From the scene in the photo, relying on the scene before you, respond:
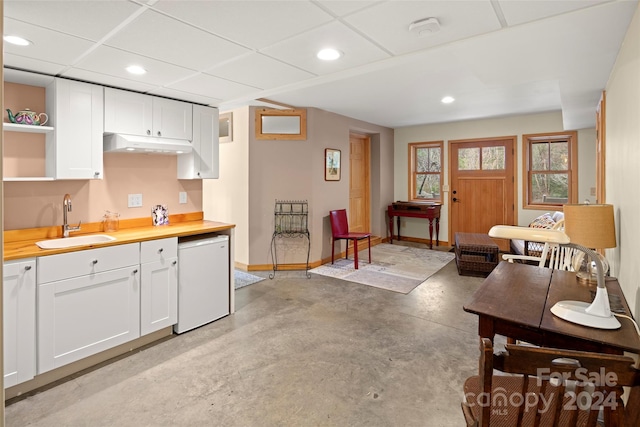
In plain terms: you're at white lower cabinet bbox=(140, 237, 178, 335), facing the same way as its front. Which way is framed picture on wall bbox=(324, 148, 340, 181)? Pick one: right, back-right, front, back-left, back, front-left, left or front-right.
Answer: left

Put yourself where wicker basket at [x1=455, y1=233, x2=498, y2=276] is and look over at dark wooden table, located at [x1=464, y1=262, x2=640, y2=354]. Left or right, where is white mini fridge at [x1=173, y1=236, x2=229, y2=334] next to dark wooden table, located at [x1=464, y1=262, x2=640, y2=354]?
right

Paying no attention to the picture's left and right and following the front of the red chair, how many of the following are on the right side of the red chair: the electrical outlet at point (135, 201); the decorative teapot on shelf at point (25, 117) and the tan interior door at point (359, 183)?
2

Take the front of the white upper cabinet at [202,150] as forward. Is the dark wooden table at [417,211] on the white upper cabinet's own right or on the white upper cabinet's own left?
on the white upper cabinet's own left

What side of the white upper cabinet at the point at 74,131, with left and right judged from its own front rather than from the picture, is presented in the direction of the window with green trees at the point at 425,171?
left

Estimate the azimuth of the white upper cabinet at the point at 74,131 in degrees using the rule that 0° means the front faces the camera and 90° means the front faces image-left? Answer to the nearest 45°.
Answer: approximately 0°

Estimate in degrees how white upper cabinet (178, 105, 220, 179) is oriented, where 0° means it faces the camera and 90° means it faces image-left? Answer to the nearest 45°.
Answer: approximately 315°

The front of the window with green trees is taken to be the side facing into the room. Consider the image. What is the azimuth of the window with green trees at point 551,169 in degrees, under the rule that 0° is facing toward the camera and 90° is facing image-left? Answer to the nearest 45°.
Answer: approximately 0°

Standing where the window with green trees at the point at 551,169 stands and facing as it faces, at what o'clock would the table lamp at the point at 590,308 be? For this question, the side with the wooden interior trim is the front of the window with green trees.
The table lamp is roughly at 12 o'clock from the window with green trees.

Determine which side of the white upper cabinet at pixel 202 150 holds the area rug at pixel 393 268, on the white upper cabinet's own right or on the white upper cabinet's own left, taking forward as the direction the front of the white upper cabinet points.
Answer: on the white upper cabinet's own left

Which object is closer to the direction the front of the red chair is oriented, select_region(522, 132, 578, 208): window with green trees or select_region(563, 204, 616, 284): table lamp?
the table lamp
